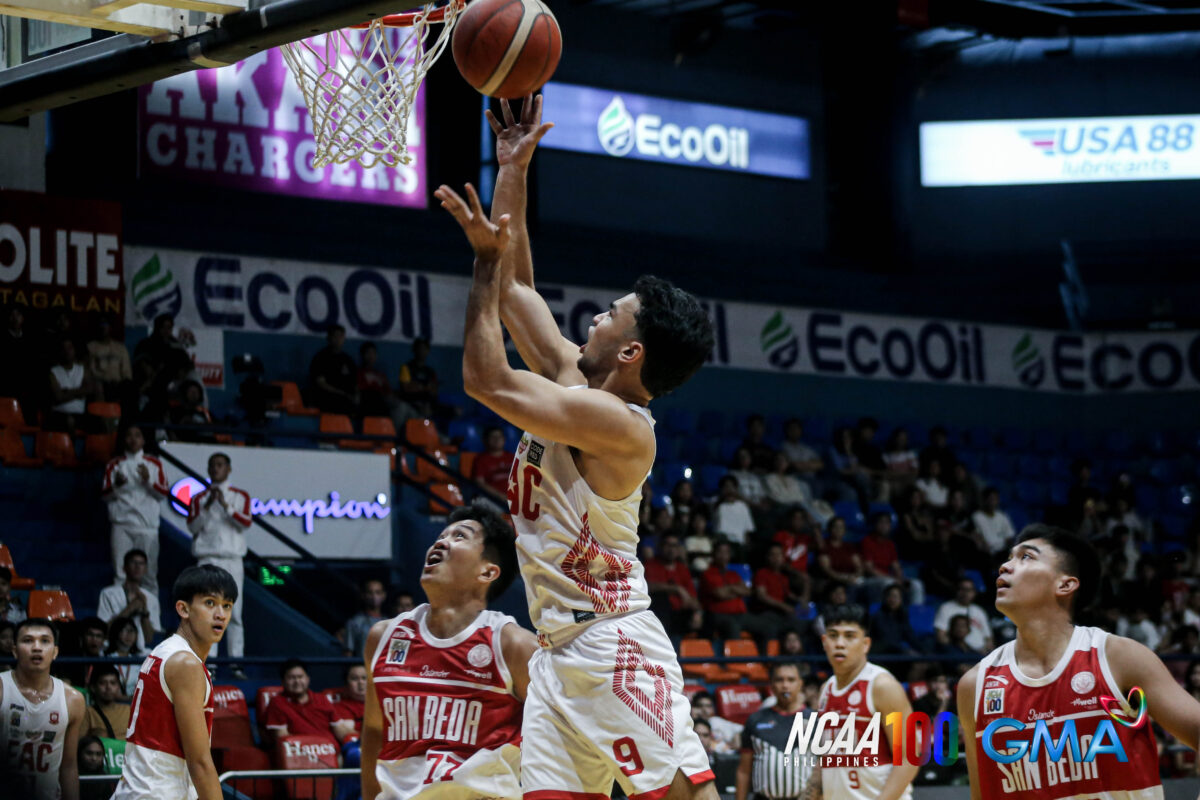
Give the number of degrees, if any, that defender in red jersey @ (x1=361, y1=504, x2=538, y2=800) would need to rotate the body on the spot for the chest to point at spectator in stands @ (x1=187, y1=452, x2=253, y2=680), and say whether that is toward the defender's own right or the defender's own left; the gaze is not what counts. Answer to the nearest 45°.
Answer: approximately 135° to the defender's own right

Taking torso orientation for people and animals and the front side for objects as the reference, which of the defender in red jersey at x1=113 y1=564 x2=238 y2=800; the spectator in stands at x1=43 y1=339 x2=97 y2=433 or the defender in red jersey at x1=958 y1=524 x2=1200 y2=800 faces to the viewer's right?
the defender in red jersey at x1=113 y1=564 x2=238 y2=800

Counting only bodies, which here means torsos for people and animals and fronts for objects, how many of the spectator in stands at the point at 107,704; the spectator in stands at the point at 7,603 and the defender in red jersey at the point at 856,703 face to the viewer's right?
0

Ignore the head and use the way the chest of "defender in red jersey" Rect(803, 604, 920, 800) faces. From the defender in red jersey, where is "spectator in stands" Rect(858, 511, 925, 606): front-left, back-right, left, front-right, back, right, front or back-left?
back-right

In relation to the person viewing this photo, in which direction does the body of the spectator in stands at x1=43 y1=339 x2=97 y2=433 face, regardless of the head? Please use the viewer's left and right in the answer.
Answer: facing the viewer

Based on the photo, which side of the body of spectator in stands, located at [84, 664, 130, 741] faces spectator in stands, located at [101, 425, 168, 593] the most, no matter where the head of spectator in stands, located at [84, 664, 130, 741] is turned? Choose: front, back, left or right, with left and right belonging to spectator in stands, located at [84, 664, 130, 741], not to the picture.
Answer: back

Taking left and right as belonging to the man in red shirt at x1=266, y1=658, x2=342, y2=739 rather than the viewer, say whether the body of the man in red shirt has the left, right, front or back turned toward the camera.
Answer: front

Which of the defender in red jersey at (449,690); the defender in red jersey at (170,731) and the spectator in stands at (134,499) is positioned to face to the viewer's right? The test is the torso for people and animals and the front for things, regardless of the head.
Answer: the defender in red jersey at (170,731)

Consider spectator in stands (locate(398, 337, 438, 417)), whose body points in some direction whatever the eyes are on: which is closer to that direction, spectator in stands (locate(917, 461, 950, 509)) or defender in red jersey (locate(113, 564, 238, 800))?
the defender in red jersey

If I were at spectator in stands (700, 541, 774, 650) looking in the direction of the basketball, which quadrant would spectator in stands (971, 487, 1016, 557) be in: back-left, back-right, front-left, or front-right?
back-left

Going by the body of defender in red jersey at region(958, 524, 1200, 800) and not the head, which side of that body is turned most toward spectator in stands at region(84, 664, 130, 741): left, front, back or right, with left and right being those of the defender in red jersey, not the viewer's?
right

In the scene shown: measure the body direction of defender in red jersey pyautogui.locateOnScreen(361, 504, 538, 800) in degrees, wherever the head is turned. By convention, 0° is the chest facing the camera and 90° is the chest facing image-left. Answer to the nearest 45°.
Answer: approximately 45°

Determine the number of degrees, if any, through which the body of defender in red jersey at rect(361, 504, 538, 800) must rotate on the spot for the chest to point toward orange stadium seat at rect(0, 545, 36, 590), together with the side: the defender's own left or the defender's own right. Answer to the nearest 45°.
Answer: approximately 90° to the defender's own right

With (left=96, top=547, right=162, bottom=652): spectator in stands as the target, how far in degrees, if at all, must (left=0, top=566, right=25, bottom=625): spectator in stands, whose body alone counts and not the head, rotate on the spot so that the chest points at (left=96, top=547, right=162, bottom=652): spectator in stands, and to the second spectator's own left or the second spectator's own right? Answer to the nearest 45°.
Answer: approximately 135° to the second spectator's own left
